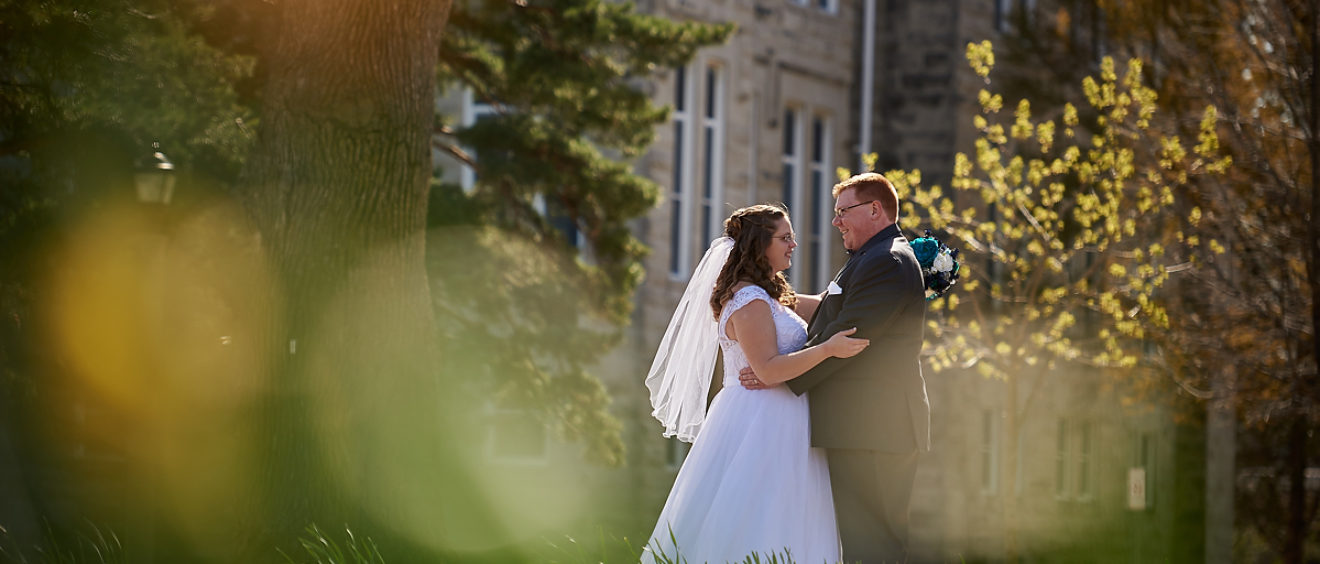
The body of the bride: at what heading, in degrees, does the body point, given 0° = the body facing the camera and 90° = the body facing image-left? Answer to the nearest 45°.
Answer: approximately 270°

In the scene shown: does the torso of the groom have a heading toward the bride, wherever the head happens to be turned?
yes

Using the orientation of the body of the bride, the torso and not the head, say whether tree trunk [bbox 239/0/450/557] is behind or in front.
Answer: behind

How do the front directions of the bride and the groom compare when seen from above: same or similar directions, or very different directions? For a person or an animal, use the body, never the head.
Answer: very different directions

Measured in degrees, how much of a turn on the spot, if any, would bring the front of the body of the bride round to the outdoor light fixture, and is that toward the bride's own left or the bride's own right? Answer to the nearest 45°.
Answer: approximately 135° to the bride's own left

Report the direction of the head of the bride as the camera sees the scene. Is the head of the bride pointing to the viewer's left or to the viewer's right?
to the viewer's right

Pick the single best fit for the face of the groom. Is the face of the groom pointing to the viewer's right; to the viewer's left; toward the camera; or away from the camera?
to the viewer's left

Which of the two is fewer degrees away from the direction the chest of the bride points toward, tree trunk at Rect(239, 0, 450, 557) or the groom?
the groom

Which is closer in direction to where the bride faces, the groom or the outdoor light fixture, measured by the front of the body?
the groom

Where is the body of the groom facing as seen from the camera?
to the viewer's left

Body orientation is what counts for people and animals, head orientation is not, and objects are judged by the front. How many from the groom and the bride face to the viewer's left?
1

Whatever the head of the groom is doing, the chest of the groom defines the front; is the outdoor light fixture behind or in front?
in front
